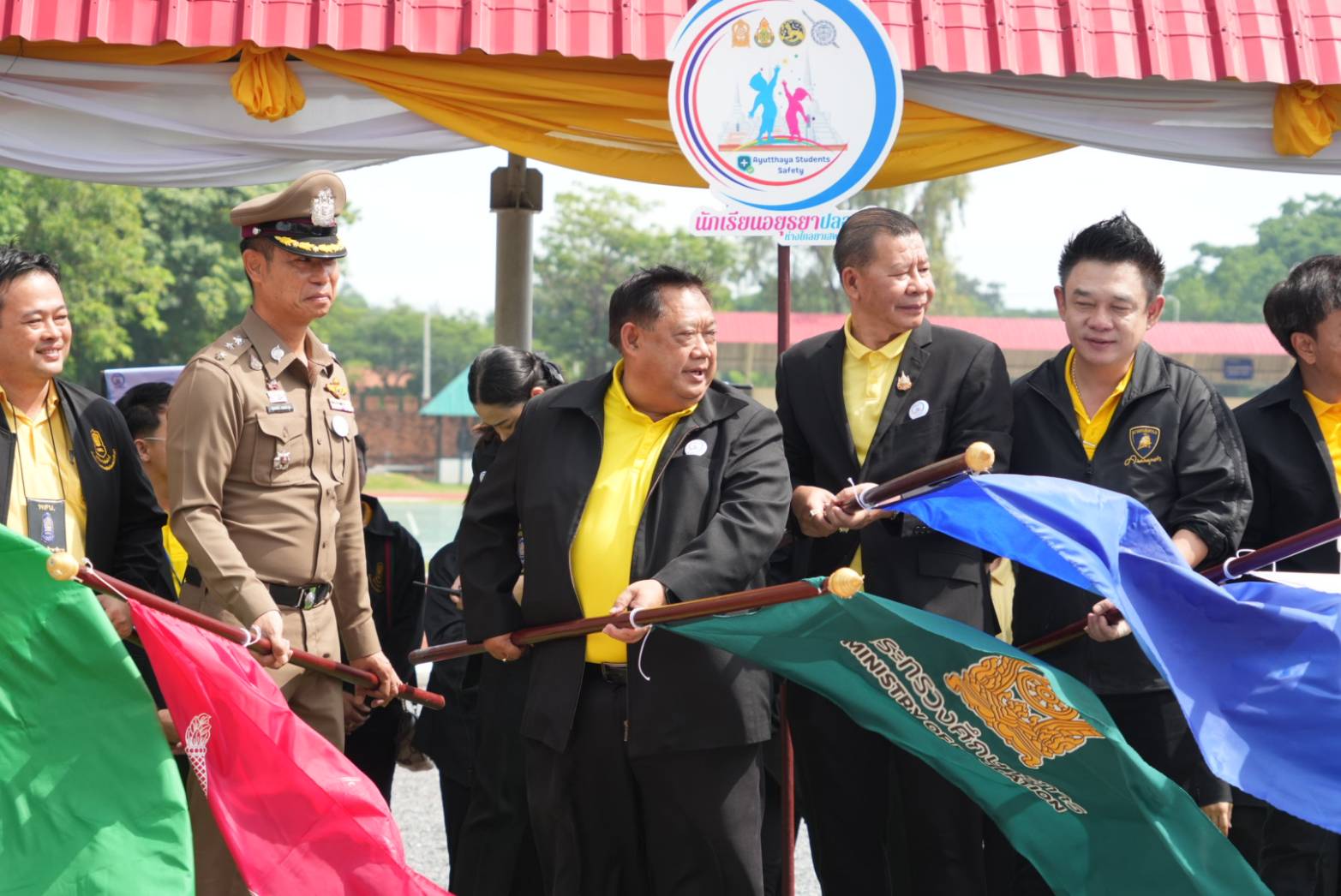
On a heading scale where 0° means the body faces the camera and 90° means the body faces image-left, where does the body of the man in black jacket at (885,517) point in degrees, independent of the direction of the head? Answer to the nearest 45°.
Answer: approximately 0°

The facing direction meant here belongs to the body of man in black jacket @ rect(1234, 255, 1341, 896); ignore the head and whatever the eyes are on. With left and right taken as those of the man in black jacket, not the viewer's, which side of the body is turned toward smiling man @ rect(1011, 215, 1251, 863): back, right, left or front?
right

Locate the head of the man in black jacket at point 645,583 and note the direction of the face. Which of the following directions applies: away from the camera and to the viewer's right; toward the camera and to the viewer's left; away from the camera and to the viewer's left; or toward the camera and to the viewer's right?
toward the camera and to the viewer's right

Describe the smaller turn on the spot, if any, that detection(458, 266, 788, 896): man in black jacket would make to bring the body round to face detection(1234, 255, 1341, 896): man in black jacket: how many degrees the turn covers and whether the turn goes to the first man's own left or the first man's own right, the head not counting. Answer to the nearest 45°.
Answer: approximately 90° to the first man's own left

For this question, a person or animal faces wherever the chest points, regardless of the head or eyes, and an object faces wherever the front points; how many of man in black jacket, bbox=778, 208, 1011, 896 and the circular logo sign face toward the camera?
2

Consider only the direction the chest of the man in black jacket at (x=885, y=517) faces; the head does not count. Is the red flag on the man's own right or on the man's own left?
on the man's own right

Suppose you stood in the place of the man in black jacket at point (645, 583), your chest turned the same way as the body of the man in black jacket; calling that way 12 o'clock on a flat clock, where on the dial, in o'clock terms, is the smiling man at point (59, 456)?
The smiling man is roughly at 3 o'clock from the man in black jacket.
